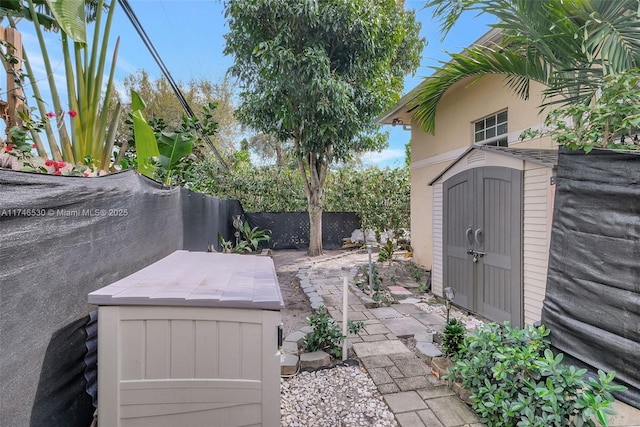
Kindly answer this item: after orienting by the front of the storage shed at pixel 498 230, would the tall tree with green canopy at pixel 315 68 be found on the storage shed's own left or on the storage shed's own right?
on the storage shed's own right

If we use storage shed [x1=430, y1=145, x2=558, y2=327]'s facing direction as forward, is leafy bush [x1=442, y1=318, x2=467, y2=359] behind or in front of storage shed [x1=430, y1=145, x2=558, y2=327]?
in front

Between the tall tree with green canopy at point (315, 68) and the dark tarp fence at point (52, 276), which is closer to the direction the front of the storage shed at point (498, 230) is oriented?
the dark tarp fence

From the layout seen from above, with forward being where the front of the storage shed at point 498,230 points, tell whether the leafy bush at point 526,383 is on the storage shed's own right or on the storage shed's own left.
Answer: on the storage shed's own left

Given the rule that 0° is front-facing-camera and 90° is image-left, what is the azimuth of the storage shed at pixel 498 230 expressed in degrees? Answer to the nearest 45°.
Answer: approximately 45°

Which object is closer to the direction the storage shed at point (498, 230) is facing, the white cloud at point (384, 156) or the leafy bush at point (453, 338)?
the leafy bush

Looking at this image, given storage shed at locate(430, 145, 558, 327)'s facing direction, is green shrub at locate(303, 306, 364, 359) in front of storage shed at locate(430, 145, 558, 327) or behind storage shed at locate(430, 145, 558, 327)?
in front

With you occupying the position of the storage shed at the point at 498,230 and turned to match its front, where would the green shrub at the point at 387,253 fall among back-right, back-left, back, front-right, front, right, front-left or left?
right

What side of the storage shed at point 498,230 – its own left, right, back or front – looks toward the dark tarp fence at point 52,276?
front
